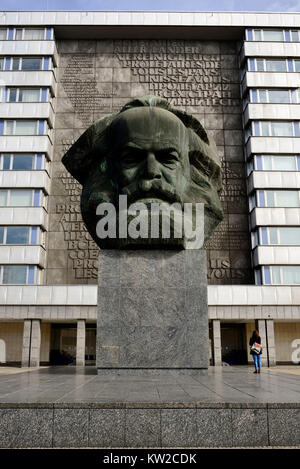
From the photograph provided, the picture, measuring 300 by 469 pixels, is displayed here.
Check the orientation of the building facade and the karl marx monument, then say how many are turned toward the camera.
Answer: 2

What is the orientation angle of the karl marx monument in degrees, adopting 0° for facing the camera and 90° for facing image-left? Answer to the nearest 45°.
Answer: approximately 0°

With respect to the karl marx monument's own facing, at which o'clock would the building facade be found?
The building facade is roughly at 6 o'clock from the karl marx monument.

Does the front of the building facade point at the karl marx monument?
yes
